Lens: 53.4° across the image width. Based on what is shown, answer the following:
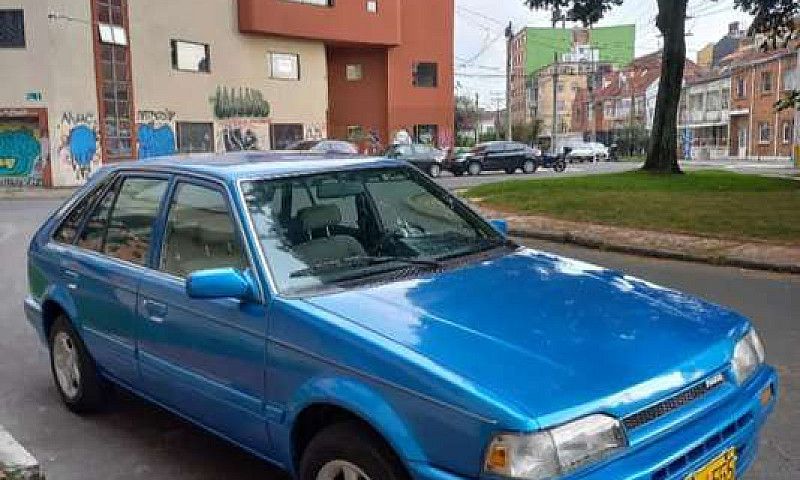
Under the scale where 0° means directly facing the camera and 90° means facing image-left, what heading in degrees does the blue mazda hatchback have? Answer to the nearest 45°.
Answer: approximately 315°

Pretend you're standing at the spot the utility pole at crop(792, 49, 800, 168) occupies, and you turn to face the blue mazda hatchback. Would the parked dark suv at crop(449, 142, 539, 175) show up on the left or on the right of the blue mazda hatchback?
right

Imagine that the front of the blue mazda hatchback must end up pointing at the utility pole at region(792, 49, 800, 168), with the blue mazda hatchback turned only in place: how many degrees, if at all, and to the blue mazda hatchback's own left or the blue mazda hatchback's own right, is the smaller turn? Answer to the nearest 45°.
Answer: approximately 90° to the blue mazda hatchback's own left

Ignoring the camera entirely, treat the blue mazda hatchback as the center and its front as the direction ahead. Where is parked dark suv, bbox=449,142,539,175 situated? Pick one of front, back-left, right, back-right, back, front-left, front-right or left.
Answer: back-left
